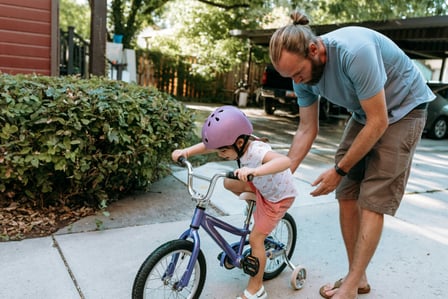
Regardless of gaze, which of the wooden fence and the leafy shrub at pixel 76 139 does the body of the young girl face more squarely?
the leafy shrub

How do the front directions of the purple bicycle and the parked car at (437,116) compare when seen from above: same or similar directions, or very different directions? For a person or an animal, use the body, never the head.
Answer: very different directions

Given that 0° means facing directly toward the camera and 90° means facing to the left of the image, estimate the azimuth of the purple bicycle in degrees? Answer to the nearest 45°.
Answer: approximately 45°

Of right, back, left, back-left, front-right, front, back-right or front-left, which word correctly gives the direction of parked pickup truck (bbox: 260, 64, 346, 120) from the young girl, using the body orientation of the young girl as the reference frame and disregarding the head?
back-right

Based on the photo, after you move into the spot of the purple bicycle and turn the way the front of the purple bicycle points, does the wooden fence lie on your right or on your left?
on your right

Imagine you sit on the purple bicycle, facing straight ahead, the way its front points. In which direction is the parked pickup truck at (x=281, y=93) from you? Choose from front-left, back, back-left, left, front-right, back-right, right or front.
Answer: back-right

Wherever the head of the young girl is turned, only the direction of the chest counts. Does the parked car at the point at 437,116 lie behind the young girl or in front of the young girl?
behind
